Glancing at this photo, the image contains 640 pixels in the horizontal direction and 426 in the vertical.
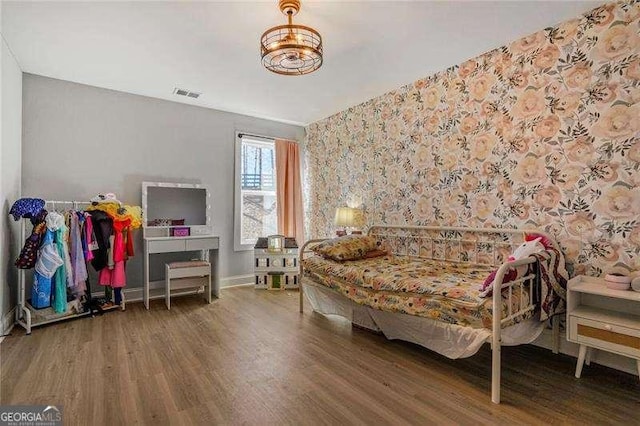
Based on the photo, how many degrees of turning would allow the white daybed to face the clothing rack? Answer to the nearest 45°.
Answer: approximately 45° to its right

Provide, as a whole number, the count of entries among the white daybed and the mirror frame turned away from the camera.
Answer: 0

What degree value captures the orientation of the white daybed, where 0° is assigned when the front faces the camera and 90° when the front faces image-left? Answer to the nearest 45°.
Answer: approximately 45°

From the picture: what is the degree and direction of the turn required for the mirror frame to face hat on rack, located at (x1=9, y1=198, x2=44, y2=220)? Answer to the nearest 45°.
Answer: approximately 45° to its right

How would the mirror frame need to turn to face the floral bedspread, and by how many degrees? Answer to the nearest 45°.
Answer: approximately 45° to its left

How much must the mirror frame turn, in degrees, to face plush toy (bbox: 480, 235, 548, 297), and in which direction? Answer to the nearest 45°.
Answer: approximately 45° to its left

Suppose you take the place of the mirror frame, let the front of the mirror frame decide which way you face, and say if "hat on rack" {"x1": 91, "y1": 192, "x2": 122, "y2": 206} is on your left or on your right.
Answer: on your right

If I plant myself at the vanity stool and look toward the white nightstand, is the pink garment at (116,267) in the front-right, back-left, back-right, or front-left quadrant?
back-right

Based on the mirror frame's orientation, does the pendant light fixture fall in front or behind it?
in front

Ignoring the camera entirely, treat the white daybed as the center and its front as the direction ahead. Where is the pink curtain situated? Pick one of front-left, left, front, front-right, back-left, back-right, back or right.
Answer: right

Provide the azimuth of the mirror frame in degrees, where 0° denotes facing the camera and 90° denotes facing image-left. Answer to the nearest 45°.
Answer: approximately 0°
